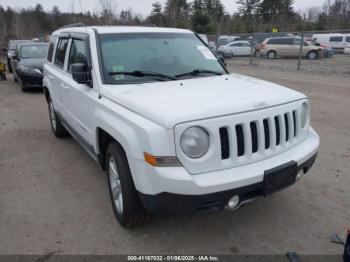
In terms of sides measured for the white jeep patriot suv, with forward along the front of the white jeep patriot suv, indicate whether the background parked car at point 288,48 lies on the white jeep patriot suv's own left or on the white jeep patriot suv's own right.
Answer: on the white jeep patriot suv's own left

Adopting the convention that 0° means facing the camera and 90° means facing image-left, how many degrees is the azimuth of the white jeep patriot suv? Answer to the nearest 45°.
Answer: approximately 315°

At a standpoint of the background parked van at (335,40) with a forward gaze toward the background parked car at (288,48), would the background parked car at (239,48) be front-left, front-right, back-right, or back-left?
front-right

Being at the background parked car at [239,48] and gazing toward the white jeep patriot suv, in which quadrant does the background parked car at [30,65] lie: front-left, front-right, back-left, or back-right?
front-right

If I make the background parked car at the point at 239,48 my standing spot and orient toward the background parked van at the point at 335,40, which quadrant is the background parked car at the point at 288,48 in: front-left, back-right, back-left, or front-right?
front-right

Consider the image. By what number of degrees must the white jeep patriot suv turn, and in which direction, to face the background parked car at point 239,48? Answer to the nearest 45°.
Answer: approximately 135° to its left

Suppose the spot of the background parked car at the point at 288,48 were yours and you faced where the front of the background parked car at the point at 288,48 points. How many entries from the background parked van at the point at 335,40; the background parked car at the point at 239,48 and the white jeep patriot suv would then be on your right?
1

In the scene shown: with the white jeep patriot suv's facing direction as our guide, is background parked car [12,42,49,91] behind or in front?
behind
